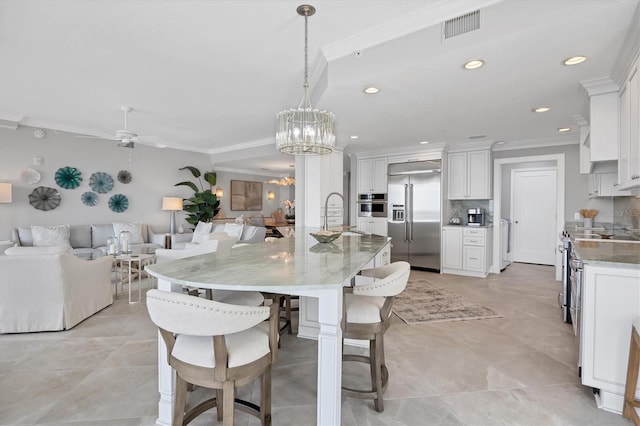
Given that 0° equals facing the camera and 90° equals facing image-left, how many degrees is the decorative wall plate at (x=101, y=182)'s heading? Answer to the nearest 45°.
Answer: approximately 0°

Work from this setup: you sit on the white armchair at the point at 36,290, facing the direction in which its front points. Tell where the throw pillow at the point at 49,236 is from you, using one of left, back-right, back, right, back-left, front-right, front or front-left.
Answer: front-left

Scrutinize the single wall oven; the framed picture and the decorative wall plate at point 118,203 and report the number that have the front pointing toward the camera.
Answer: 3

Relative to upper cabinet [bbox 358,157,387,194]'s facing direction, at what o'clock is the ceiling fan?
The ceiling fan is roughly at 2 o'clock from the upper cabinet.

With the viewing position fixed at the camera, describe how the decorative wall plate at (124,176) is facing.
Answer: facing the viewer

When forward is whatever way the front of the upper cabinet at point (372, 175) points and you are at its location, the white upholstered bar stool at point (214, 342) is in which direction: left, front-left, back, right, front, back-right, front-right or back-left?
front

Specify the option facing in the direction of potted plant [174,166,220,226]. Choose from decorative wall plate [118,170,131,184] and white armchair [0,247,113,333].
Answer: the white armchair

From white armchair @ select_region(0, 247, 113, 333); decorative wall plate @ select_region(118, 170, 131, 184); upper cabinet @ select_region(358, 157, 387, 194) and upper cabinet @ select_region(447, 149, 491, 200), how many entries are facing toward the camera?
3

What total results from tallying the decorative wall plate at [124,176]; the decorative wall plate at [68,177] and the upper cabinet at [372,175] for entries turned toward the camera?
3

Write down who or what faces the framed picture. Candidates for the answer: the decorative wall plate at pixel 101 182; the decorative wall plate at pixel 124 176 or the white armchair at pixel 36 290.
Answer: the white armchair

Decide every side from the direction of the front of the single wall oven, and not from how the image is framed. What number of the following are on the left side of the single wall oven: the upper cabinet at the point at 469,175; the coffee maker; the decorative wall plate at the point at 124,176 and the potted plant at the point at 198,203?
2

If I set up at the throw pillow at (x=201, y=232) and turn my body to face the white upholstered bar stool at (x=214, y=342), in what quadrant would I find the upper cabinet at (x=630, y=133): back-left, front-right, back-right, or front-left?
front-left

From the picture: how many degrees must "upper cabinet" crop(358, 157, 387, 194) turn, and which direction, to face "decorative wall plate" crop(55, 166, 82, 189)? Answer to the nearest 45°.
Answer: approximately 90° to its right

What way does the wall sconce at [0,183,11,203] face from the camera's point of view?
toward the camera

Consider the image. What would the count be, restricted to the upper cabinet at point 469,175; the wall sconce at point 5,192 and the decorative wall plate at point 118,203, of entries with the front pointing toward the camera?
3

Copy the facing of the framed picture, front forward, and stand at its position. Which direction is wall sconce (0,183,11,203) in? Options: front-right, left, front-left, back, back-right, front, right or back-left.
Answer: front-right
